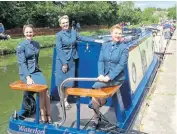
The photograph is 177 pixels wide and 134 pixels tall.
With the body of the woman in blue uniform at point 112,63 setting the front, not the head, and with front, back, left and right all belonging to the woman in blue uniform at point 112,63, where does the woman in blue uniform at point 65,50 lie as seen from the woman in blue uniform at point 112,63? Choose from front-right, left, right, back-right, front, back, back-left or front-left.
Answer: right

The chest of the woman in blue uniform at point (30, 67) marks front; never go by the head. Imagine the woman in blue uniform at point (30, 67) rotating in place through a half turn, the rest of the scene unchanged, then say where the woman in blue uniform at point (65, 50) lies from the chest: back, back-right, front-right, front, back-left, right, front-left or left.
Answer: right

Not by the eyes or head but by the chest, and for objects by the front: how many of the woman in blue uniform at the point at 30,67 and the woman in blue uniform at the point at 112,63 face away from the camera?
0

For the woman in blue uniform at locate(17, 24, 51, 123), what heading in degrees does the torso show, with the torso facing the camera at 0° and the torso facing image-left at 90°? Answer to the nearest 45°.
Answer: approximately 315°

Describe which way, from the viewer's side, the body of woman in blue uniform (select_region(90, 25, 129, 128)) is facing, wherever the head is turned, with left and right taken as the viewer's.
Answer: facing the viewer and to the left of the viewer

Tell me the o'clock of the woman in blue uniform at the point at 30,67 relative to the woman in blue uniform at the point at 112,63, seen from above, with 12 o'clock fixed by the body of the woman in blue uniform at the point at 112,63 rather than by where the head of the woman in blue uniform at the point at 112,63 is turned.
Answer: the woman in blue uniform at the point at 30,67 is roughly at 2 o'clock from the woman in blue uniform at the point at 112,63.
